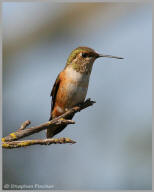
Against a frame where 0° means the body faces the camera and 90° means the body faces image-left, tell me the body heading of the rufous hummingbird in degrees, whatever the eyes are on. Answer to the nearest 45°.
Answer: approximately 315°
